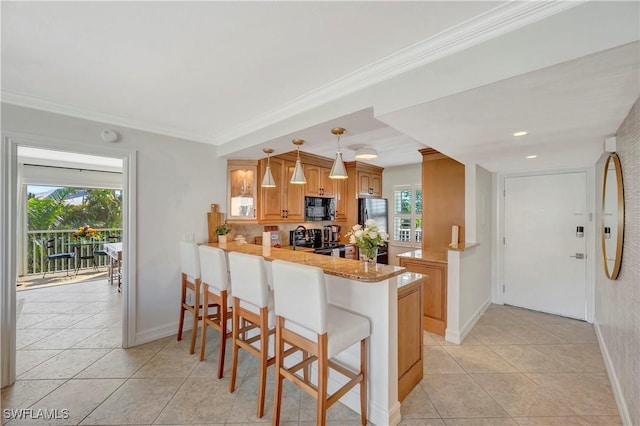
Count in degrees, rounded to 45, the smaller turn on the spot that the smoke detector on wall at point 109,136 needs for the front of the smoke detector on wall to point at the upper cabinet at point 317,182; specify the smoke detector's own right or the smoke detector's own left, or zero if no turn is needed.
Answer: approximately 90° to the smoke detector's own left

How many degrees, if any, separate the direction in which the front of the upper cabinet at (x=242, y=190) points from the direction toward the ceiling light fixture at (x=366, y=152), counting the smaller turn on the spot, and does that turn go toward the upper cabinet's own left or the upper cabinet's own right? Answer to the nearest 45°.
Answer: approximately 45° to the upper cabinet's own left

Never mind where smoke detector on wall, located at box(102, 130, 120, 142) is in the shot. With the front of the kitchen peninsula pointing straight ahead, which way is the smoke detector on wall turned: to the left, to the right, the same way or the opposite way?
to the left

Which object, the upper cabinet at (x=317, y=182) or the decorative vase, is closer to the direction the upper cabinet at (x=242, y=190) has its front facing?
the decorative vase

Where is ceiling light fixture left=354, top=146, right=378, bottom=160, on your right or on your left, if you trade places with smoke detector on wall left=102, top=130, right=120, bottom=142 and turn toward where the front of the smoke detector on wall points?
on your left

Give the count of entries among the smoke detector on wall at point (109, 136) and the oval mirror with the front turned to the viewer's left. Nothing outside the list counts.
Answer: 1

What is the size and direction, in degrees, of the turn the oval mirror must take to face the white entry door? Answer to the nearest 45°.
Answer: approximately 90° to its right

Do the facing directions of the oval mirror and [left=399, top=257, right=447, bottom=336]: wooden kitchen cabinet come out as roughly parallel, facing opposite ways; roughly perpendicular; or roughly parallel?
roughly perpendicular

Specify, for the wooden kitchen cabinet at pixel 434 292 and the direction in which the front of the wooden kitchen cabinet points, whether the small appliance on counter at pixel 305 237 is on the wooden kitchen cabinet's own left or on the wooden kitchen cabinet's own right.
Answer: on the wooden kitchen cabinet's own right

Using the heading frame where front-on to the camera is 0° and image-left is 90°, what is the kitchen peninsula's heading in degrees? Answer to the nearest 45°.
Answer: approximately 45°

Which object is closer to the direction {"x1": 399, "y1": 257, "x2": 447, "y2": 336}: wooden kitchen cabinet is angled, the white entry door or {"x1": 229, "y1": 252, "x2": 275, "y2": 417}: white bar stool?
the white bar stool

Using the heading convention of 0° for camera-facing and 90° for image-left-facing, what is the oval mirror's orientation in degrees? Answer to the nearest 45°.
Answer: approximately 90°
